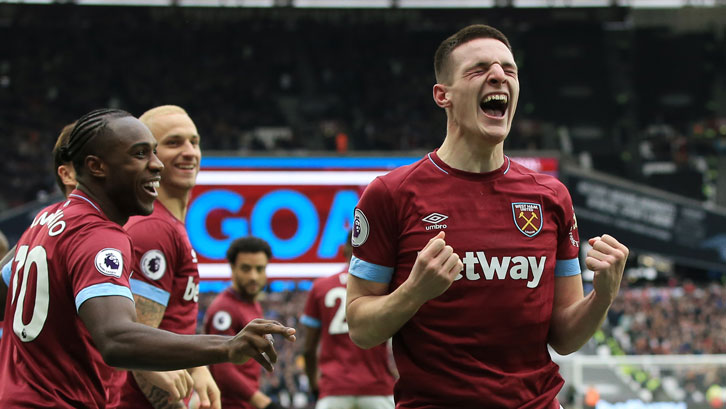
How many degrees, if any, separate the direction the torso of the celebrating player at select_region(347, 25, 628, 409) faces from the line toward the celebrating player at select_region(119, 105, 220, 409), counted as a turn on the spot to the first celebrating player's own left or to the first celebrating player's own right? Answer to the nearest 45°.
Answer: approximately 135° to the first celebrating player's own right

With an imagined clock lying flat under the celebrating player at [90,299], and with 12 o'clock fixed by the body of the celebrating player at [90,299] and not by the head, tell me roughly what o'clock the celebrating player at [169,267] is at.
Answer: the celebrating player at [169,267] is roughly at 11 o'clock from the celebrating player at [90,299].

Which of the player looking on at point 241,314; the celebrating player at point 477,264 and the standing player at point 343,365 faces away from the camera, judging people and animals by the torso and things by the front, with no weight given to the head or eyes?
the standing player at point 343,365

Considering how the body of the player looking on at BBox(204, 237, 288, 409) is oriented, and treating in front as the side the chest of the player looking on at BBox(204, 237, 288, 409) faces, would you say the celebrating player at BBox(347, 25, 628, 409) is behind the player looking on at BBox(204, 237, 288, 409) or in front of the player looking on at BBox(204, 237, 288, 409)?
in front

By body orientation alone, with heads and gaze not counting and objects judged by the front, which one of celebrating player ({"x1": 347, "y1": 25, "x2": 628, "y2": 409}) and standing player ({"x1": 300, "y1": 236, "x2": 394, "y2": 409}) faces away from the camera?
standing player ({"x1": 300, "y1": 236, "x2": 394, "y2": 409})

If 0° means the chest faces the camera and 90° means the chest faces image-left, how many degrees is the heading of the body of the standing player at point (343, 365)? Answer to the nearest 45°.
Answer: approximately 180°

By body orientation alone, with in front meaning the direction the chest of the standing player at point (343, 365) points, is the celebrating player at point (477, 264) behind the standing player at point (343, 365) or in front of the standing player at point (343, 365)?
behind

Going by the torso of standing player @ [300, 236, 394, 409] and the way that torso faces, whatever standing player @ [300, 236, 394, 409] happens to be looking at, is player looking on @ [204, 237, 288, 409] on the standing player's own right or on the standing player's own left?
on the standing player's own left

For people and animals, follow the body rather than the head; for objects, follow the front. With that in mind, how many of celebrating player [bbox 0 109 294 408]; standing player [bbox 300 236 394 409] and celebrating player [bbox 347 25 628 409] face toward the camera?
1

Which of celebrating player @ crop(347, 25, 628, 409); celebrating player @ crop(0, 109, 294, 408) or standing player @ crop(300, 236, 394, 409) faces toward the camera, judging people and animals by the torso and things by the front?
celebrating player @ crop(347, 25, 628, 409)

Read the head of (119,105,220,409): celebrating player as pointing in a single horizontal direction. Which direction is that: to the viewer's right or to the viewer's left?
to the viewer's right

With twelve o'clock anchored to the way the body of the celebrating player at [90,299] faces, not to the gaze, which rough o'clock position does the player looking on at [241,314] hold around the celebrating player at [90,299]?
the player looking on at [241,314] is roughly at 11 o'clock from the celebrating player at [90,299].
